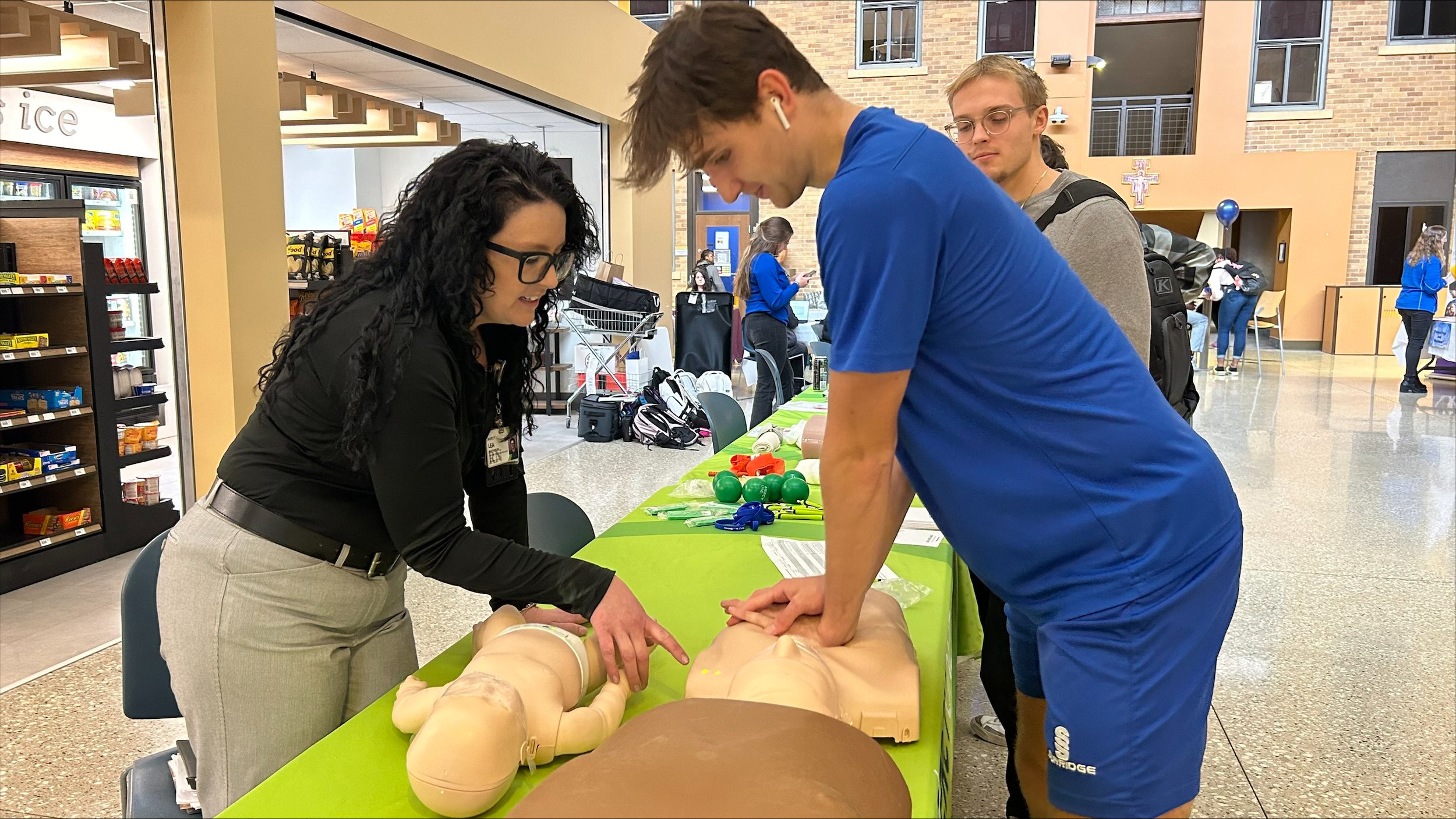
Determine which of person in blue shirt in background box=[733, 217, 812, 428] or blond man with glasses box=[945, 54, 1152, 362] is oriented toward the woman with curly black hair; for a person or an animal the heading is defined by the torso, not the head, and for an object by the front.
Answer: the blond man with glasses

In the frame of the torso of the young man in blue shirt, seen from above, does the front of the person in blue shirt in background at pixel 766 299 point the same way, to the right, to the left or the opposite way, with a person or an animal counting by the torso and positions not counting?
the opposite way

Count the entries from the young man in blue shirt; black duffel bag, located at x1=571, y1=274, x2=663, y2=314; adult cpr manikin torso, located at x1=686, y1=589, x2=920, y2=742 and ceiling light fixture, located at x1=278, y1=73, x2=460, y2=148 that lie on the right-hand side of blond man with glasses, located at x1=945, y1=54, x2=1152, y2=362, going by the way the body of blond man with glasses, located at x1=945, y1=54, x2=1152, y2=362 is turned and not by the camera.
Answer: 2

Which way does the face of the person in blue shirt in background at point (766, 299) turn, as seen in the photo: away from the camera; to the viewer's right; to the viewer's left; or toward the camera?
to the viewer's right

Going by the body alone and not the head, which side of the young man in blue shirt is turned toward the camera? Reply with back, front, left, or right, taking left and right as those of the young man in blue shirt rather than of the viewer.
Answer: left

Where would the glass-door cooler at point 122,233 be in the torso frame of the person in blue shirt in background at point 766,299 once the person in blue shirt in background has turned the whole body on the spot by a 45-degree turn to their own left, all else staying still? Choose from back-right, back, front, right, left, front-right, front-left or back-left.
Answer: back

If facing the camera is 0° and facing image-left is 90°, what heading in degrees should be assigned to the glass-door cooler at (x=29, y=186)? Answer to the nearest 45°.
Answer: approximately 315°

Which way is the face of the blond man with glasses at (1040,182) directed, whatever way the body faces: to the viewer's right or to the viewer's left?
to the viewer's left

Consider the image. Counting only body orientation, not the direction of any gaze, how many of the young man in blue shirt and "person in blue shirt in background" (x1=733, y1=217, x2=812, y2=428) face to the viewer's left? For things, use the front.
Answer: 1

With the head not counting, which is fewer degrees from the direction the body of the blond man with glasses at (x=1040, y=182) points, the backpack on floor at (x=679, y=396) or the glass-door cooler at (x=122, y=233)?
the glass-door cooler

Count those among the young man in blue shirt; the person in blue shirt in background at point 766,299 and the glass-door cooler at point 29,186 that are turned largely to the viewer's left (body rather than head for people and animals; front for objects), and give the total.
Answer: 1

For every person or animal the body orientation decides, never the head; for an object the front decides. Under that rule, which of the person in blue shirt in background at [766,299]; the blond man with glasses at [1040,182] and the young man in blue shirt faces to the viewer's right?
the person in blue shirt in background

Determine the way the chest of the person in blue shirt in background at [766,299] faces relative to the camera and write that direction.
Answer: to the viewer's right

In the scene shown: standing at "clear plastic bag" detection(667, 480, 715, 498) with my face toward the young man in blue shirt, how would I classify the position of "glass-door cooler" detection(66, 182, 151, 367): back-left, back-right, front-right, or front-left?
back-right
